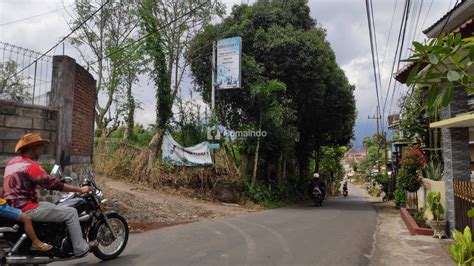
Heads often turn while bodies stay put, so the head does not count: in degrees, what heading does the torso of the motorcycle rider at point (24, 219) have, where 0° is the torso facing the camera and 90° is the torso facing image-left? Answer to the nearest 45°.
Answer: approximately 270°

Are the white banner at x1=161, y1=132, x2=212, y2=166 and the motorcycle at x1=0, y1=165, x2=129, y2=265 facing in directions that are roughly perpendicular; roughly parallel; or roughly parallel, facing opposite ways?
roughly perpendicular

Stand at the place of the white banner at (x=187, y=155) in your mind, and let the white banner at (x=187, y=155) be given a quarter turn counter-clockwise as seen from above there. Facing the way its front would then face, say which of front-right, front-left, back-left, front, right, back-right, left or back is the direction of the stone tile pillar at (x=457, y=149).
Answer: front-right

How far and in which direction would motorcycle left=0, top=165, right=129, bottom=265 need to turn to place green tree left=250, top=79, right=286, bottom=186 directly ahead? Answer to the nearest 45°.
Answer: approximately 45° to its left

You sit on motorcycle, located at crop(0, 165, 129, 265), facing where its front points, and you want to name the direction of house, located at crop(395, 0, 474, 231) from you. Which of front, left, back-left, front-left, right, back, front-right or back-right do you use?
front

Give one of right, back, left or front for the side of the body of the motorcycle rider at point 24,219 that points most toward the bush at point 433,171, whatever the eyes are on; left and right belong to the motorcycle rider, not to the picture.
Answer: front

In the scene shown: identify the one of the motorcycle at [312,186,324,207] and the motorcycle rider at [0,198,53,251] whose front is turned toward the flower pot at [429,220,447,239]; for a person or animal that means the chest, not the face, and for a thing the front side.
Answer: the motorcycle rider

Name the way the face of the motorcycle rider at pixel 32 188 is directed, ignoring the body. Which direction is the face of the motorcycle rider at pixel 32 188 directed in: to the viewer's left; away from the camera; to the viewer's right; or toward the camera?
to the viewer's right

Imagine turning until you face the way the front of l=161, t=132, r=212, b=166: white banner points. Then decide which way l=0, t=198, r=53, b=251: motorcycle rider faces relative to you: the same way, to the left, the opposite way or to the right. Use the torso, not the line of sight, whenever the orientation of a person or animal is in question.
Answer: to the left

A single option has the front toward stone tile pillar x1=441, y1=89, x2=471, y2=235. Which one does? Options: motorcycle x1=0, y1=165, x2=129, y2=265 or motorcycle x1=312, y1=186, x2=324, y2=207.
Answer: motorcycle x1=0, y1=165, x2=129, y2=265

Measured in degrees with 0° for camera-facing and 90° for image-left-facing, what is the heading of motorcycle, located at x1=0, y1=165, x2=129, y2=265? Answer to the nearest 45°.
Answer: approximately 270°

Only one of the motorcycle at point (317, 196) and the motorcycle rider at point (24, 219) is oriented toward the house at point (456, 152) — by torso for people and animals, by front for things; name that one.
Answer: the motorcycle rider
